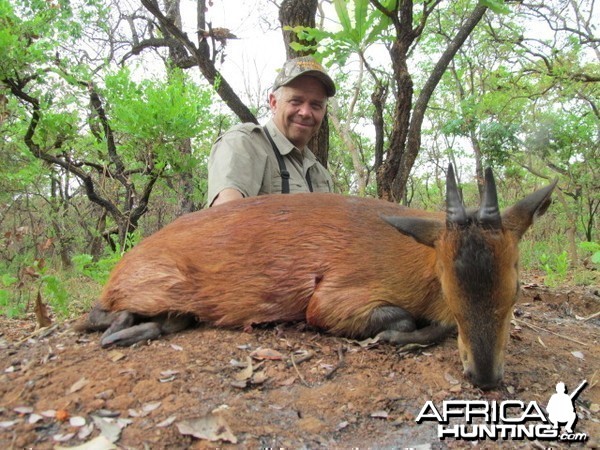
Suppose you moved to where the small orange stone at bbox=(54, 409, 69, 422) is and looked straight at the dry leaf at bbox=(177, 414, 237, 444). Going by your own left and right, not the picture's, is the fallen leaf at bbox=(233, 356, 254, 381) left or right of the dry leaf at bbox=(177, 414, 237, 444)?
left

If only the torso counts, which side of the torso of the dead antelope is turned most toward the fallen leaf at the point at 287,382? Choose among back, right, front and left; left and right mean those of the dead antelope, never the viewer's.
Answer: right

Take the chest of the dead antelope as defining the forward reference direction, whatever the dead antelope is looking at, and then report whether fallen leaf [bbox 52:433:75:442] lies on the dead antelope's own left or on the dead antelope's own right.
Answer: on the dead antelope's own right

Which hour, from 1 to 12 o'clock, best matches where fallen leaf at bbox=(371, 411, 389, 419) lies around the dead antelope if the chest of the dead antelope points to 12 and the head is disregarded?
The fallen leaf is roughly at 2 o'clock from the dead antelope.

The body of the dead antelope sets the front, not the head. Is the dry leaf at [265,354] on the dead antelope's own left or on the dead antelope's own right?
on the dead antelope's own right

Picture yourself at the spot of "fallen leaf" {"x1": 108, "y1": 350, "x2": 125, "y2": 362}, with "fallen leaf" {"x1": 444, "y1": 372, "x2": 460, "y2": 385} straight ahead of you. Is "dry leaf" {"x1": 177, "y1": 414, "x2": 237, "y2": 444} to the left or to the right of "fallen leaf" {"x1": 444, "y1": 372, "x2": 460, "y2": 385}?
right

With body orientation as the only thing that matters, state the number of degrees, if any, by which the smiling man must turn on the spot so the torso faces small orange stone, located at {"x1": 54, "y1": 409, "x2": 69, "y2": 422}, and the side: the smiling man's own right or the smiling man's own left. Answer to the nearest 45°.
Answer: approximately 45° to the smiling man's own right

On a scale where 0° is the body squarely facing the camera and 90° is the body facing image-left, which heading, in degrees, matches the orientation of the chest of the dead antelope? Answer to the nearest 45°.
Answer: approximately 270°

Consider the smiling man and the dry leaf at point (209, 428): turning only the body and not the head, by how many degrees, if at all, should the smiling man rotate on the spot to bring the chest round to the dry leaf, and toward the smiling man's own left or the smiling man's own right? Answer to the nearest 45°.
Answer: approximately 45° to the smiling man's own right

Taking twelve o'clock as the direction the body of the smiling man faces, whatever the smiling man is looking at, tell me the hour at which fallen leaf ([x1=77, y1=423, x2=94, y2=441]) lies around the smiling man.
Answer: The fallen leaf is roughly at 2 o'clock from the smiling man.

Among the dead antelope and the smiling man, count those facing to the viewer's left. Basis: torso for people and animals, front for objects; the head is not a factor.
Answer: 0

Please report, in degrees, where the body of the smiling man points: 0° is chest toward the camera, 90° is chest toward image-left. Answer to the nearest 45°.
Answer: approximately 315°

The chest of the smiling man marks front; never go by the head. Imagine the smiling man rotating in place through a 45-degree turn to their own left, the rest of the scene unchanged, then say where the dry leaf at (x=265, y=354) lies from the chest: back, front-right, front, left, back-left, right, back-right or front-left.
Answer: right

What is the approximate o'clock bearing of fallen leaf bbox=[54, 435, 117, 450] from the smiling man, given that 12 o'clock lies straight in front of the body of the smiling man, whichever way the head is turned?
The fallen leaf is roughly at 2 o'clock from the smiling man.
